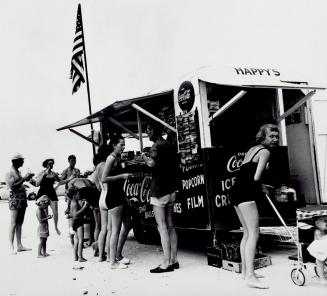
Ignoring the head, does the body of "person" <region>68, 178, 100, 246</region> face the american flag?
no

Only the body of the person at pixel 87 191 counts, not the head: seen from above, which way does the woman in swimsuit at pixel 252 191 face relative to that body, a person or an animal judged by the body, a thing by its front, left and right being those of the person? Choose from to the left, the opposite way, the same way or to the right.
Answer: the opposite way

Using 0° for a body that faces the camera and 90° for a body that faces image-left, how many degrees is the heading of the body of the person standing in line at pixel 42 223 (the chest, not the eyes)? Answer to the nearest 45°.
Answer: approximately 315°

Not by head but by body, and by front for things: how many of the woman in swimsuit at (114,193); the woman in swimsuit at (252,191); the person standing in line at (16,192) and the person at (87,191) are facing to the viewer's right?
3

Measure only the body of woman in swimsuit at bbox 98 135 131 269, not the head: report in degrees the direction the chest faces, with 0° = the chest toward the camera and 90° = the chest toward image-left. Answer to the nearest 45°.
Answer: approximately 270°

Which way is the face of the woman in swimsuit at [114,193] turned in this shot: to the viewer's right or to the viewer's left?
to the viewer's right
